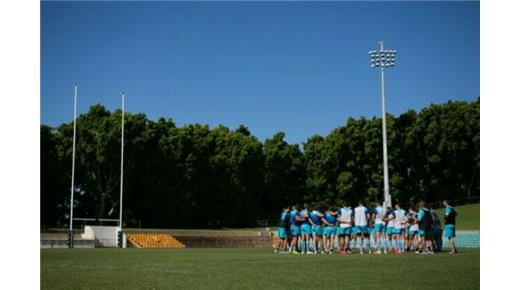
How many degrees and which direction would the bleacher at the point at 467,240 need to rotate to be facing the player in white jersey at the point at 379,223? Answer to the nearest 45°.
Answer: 0° — it already faces them

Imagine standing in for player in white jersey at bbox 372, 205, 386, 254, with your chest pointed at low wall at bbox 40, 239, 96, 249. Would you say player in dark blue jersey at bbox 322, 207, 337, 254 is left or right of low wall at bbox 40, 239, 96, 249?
left

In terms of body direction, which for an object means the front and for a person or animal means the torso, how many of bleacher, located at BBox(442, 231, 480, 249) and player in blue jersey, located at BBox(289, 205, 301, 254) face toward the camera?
1

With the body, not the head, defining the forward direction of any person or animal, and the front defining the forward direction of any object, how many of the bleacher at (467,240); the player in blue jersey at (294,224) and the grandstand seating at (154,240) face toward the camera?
2

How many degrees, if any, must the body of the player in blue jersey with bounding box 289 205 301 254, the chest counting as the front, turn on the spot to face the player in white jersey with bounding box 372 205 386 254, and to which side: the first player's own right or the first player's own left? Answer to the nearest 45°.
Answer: approximately 45° to the first player's own right

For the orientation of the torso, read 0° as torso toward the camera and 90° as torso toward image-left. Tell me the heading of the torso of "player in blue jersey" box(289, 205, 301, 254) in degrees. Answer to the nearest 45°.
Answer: approximately 225°

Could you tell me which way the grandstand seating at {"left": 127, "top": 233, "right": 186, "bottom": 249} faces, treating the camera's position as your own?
facing the viewer

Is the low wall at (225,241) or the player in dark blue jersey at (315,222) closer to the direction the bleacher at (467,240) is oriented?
the player in dark blue jersey

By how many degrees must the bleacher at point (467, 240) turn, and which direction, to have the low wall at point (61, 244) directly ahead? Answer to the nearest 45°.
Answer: approximately 90° to its right

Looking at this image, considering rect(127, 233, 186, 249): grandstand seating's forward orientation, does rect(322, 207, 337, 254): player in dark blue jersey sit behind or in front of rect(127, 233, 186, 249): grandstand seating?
in front

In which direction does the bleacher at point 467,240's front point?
toward the camera
